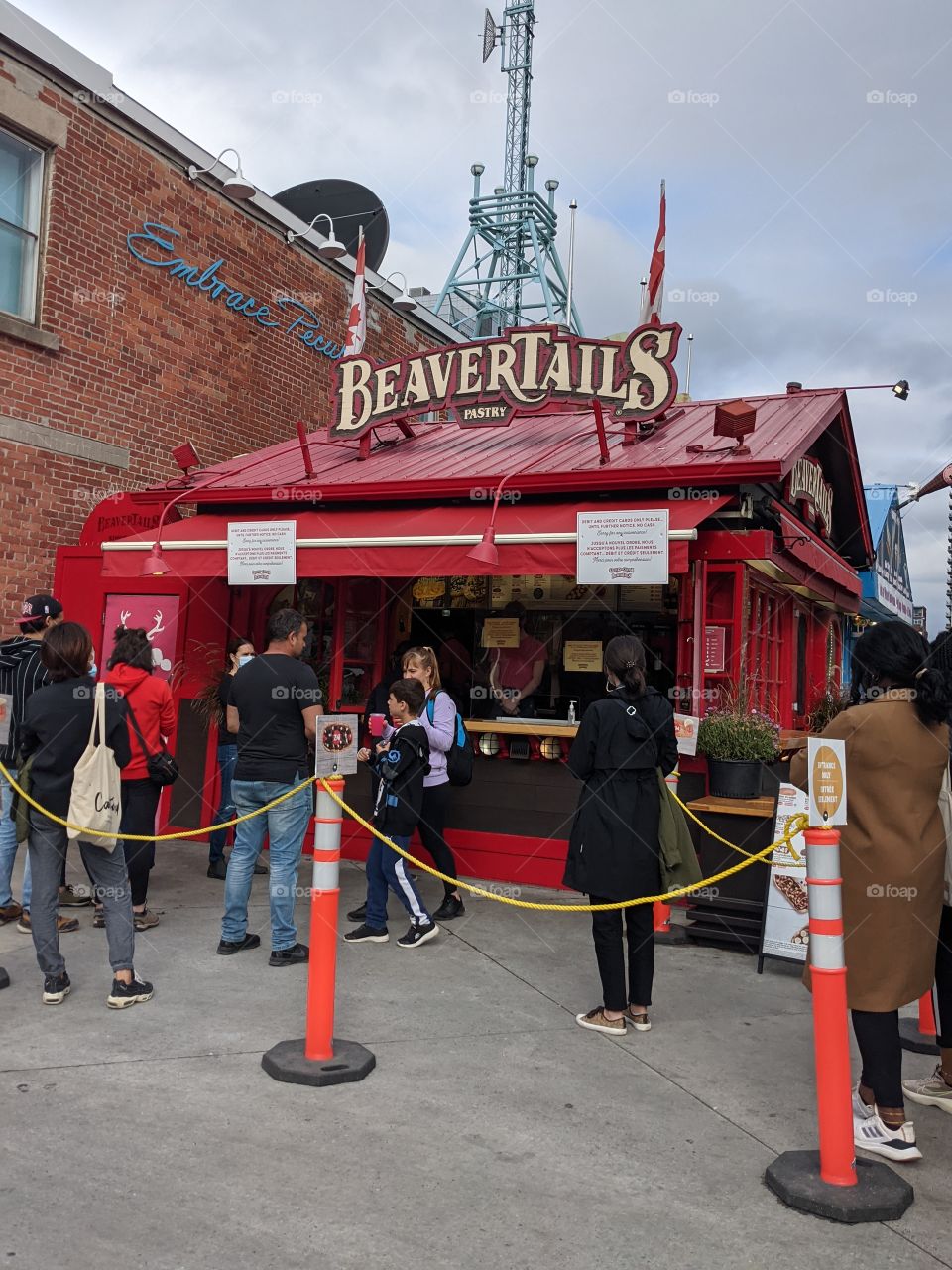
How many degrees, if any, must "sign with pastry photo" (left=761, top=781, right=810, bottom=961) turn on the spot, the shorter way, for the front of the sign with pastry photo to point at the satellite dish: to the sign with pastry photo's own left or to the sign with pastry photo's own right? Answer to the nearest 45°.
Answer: approximately 135° to the sign with pastry photo's own right

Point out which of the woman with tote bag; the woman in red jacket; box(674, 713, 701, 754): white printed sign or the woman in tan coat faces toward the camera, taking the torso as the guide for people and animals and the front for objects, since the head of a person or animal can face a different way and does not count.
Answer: the white printed sign

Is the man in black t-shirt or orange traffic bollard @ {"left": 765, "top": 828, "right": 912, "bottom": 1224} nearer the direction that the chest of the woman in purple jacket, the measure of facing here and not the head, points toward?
the man in black t-shirt

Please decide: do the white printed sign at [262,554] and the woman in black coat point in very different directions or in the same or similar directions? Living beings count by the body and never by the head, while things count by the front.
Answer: very different directions

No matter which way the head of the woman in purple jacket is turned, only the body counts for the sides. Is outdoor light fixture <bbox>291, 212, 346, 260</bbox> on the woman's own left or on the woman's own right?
on the woman's own right

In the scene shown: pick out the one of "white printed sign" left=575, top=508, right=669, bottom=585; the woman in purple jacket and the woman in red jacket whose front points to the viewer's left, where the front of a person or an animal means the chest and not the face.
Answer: the woman in purple jacket

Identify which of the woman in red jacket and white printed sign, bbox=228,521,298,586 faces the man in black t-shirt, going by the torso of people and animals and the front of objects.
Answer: the white printed sign

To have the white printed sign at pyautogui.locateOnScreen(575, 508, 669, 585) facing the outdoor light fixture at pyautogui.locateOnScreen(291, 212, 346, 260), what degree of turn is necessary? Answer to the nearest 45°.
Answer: approximately 135° to its right

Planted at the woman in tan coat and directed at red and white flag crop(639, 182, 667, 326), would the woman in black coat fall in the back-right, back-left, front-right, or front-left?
front-left

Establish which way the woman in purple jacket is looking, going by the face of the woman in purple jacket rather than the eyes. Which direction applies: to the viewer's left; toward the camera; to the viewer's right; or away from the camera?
to the viewer's left

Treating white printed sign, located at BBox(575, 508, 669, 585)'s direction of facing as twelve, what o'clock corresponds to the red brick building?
The red brick building is roughly at 4 o'clock from the white printed sign.

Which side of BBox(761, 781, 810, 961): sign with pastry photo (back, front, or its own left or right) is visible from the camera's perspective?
front

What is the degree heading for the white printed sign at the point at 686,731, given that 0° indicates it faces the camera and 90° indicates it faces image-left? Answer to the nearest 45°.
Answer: approximately 0°

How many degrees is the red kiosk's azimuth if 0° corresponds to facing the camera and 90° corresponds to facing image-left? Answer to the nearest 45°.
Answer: approximately 0°

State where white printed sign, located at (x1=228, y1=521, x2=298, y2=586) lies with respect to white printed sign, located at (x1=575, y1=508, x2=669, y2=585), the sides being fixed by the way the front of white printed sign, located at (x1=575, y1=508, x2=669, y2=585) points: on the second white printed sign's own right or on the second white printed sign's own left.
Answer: on the second white printed sign's own right

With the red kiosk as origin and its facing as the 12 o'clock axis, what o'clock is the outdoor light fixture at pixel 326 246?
The outdoor light fixture is roughly at 5 o'clock from the red kiosk.
